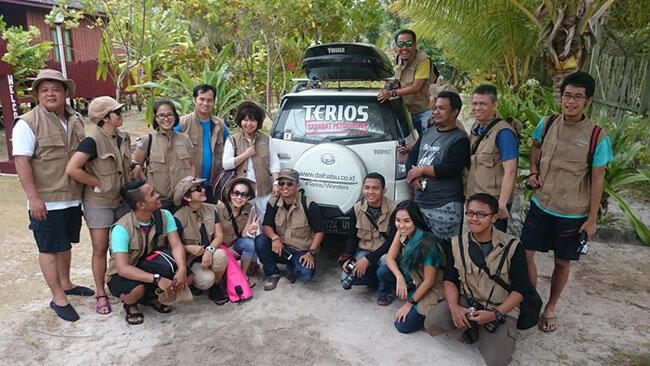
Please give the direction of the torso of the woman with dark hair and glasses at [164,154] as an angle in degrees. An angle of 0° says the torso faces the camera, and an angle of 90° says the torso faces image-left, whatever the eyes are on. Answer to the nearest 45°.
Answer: approximately 0°

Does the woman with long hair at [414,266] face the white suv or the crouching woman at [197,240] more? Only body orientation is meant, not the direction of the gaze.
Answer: the crouching woman

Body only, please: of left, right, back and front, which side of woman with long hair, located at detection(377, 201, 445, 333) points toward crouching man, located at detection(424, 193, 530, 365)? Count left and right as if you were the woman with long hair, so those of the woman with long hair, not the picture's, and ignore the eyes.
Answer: left

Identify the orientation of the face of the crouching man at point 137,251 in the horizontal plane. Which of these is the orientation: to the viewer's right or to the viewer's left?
to the viewer's right

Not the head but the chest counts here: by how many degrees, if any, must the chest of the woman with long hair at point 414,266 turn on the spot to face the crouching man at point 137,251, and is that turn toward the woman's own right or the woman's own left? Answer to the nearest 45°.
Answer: approximately 45° to the woman's own right

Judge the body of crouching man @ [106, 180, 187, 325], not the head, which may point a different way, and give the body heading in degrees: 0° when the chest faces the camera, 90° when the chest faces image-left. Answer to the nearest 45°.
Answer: approximately 315°

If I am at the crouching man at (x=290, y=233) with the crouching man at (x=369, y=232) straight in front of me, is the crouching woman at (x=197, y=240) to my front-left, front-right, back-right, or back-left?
back-right

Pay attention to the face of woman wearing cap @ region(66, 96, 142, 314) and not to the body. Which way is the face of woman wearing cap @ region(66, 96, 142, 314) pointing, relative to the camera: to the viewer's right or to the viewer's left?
to the viewer's right
